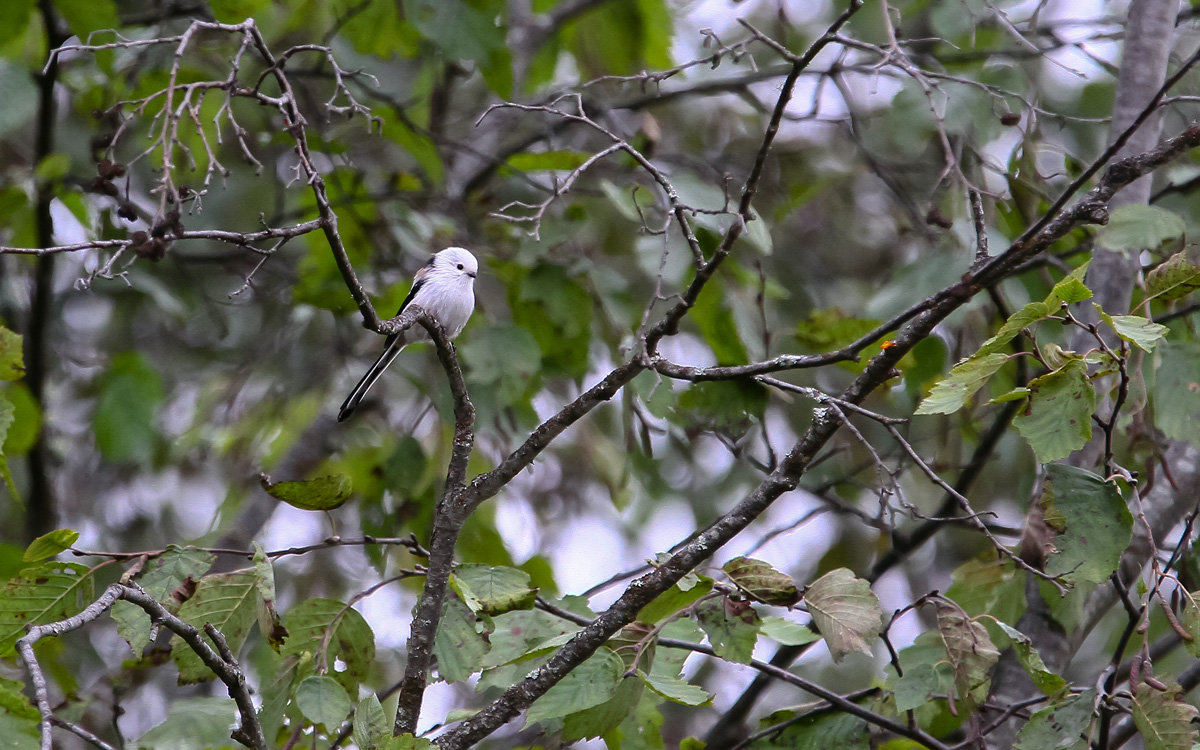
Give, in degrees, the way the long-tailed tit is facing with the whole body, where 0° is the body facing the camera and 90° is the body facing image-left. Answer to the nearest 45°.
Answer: approximately 315°

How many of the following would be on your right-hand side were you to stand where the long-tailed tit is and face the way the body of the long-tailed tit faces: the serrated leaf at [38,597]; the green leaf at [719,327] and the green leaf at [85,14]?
2

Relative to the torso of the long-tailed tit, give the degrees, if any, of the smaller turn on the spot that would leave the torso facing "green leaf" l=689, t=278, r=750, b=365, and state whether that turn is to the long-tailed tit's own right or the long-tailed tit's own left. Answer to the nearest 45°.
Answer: approximately 45° to the long-tailed tit's own left

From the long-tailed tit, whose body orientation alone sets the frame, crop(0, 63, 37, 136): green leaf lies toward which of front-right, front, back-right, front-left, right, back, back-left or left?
right

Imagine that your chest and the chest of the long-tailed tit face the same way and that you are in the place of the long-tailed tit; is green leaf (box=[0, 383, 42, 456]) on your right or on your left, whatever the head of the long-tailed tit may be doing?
on your right

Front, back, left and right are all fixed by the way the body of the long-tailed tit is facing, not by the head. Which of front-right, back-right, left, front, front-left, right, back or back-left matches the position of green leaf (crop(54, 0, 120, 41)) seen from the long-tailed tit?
right
